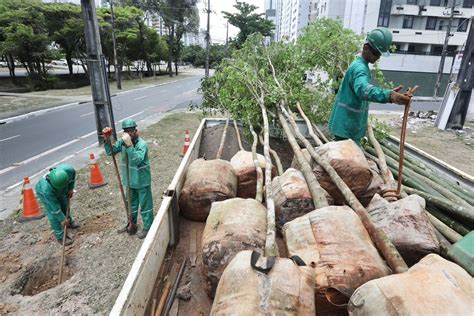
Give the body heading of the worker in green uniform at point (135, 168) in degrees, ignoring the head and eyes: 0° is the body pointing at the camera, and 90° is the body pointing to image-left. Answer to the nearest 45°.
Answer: approximately 45°

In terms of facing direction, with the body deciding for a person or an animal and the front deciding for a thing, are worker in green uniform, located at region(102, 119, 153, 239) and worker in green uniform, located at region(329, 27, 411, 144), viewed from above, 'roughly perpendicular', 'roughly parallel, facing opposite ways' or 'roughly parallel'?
roughly perpendicular

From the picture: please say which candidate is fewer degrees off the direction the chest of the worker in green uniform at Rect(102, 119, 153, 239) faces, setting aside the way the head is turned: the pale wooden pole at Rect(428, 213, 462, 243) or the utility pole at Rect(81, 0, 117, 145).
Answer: the pale wooden pole

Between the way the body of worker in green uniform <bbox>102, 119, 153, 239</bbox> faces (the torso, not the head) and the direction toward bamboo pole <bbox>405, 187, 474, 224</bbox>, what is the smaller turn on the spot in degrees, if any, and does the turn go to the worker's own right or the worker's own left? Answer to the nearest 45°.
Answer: approximately 90° to the worker's own left

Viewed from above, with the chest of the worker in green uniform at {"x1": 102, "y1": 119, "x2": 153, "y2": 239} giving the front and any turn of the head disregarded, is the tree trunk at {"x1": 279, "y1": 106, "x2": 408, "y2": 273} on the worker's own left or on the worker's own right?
on the worker's own left

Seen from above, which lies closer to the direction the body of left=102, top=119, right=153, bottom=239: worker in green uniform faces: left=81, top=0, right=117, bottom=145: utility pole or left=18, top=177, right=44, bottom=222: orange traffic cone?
the orange traffic cone
